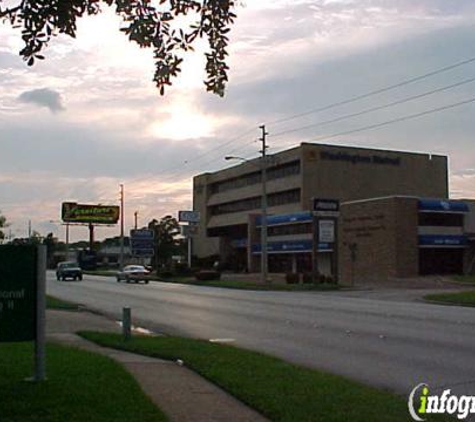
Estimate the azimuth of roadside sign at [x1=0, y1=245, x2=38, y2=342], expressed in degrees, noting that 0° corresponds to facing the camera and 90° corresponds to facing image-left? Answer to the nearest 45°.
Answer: approximately 0°

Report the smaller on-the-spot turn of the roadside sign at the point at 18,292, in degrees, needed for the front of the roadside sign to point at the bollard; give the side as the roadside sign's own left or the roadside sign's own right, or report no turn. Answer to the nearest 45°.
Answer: approximately 180°
